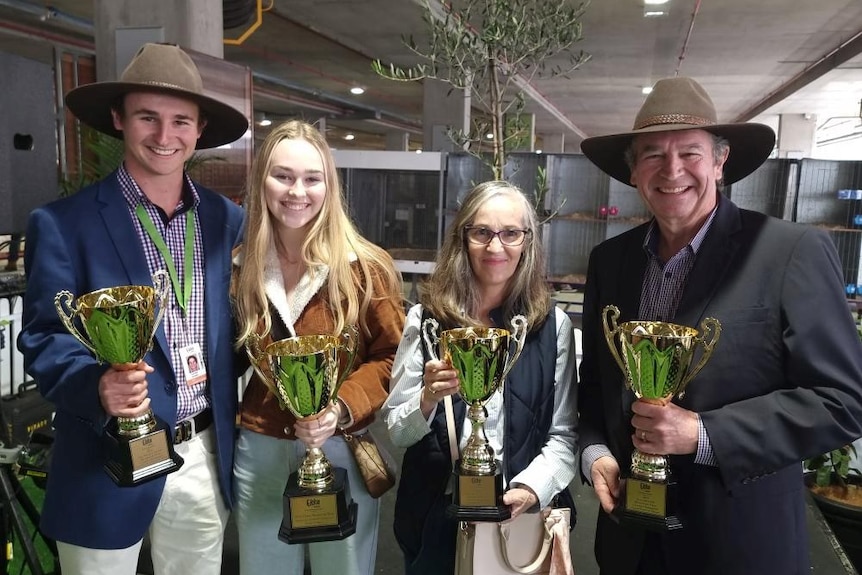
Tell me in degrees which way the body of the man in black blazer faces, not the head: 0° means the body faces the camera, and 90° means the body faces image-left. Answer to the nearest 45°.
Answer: approximately 45°

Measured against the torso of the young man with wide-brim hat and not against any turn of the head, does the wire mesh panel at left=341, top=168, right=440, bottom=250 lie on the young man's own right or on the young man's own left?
on the young man's own left

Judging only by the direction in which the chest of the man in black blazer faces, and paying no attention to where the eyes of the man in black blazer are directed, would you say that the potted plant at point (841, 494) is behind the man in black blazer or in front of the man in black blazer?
behind

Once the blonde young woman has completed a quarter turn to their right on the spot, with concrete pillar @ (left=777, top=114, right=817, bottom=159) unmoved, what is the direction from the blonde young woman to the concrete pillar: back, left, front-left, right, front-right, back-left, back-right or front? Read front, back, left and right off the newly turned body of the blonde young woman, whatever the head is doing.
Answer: back-right

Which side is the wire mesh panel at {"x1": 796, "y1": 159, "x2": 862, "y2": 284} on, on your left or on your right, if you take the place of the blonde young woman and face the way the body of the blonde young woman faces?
on your left

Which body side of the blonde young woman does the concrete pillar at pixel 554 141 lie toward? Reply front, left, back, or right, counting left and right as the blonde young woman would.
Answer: back

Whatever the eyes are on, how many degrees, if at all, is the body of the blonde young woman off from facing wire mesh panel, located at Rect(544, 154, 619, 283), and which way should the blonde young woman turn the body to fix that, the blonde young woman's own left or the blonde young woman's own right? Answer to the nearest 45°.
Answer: approximately 135° to the blonde young woman's own left

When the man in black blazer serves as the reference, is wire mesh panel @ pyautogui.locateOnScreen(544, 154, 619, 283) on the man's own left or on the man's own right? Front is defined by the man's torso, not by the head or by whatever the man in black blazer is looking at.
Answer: on the man's own right

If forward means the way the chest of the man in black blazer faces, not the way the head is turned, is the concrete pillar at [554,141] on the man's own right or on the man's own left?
on the man's own right

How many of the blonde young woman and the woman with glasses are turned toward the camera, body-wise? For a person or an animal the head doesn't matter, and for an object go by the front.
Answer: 2

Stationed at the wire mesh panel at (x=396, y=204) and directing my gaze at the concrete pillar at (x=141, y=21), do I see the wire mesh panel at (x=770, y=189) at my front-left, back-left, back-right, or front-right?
back-left

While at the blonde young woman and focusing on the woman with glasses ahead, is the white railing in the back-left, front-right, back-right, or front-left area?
back-left
